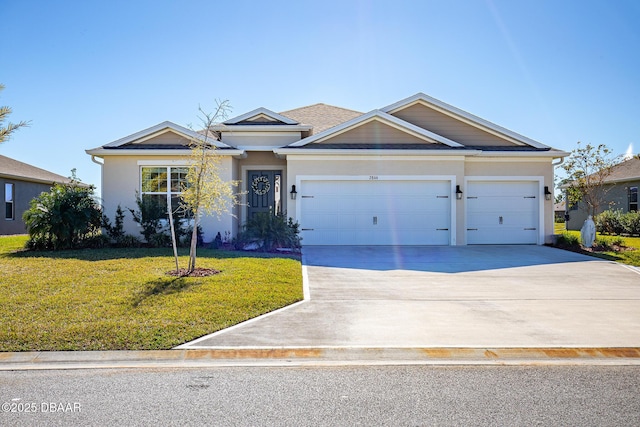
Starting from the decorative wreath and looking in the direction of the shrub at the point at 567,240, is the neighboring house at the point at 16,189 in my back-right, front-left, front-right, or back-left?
back-left

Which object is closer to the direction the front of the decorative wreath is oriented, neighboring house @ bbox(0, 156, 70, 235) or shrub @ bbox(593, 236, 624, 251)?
the shrub

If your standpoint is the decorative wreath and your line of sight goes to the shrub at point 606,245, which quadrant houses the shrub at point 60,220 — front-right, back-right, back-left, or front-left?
back-right

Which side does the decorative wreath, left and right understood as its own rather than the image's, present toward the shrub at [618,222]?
left

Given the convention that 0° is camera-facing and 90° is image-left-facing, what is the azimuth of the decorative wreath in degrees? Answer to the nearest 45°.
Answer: approximately 0°

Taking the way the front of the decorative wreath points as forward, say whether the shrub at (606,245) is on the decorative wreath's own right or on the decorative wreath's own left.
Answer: on the decorative wreath's own left

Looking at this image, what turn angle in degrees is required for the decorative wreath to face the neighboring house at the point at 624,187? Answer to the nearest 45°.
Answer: approximately 90° to its left

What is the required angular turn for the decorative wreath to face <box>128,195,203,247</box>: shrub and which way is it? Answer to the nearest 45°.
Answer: approximately 45° to its right

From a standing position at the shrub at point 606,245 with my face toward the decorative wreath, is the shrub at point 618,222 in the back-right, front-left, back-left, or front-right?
back-right

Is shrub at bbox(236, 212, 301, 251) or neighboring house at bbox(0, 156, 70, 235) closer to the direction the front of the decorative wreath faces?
the shrub

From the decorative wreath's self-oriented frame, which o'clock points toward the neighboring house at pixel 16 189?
The neighboring house is roughly at 4 o'clock from the decorative wreath.

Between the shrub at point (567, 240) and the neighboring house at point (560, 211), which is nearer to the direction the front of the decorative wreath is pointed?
the shrub
